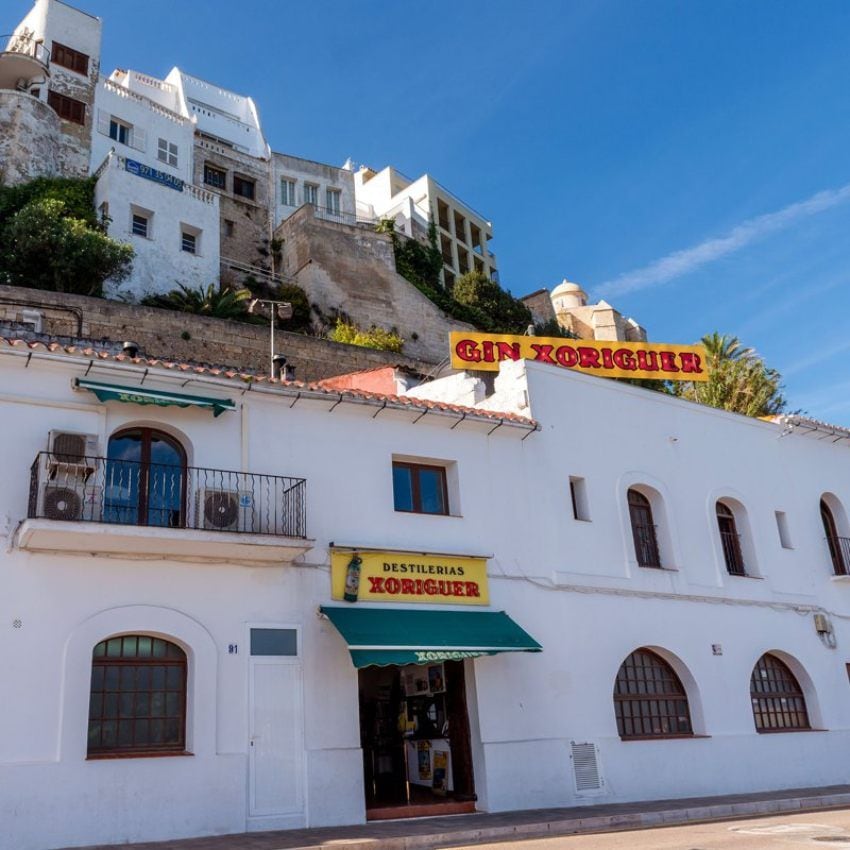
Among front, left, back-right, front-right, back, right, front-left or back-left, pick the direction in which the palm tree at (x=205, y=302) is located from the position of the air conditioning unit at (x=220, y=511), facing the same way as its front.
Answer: back

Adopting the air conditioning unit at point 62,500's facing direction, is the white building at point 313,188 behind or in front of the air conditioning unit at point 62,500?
behind

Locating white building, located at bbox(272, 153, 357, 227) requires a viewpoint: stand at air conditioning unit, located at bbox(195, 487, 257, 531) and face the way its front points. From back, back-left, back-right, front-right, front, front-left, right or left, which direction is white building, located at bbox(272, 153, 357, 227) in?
back

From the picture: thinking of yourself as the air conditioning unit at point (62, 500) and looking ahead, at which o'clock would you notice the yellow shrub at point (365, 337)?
The yellow shrub is roughly at 7 o'clock from the air conditioning unit.

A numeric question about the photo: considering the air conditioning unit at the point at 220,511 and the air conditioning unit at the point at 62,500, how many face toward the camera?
2

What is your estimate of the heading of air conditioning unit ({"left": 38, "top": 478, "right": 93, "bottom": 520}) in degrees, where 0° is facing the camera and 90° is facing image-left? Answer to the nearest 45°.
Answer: approximately 0°

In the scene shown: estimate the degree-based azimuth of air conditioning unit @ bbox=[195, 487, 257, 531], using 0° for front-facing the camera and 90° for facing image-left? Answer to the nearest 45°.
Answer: approximately 0°

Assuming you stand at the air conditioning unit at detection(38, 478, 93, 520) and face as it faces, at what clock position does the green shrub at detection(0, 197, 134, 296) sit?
The green shrub is roughly at 6 o'clock from the air conditioning unit.

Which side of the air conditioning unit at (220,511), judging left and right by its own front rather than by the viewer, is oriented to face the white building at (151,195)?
back

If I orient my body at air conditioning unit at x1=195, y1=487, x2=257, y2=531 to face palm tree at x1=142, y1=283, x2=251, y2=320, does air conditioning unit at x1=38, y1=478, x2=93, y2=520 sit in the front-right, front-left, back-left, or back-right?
back-left
